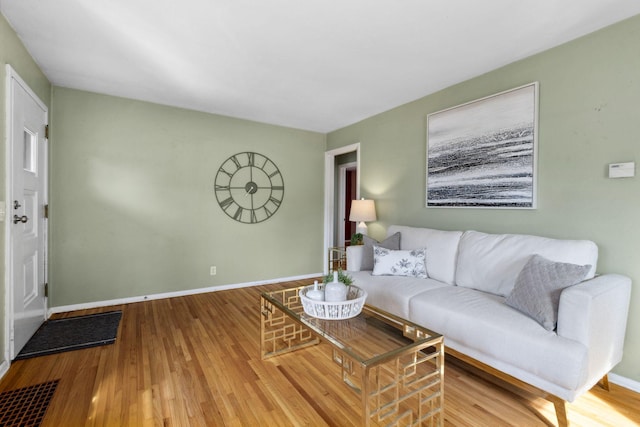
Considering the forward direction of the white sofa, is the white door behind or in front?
in front

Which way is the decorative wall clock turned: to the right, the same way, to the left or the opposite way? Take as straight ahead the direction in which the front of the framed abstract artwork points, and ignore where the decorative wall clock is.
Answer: to the left

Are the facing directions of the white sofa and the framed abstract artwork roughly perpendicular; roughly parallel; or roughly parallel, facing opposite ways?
roughly parallel

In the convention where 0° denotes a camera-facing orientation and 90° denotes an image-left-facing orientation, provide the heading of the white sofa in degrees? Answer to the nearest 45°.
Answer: approximately 45°

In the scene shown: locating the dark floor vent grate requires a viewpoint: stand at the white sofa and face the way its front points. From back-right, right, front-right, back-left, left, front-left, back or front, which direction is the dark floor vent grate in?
front

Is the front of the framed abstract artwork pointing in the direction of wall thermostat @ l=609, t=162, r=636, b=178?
no

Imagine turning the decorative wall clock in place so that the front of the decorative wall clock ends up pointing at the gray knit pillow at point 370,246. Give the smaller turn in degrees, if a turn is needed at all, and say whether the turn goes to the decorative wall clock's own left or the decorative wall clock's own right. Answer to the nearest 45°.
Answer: approximately 45° to the decorative wall clock's own left

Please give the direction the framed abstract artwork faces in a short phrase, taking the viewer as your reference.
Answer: facing the viewer and to the left of the viewer

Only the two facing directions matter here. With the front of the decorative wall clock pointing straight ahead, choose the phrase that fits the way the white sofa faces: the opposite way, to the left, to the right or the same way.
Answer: to the right

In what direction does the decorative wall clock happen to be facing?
toward the camera
